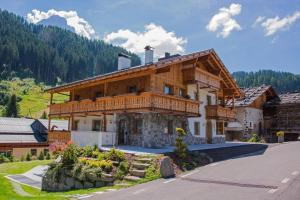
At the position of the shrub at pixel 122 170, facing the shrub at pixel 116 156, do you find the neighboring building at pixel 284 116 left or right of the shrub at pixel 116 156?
right

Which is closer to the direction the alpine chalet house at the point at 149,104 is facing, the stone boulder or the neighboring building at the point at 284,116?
the stone boulder
